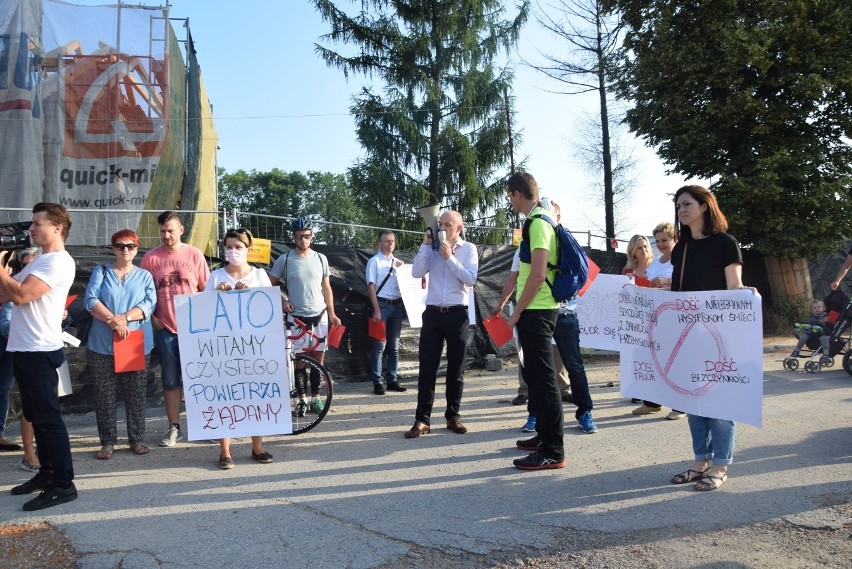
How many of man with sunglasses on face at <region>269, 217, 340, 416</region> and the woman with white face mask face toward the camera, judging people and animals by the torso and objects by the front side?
2

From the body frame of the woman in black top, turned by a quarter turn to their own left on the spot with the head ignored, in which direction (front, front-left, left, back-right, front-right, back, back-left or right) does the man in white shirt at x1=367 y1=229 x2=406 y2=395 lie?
back

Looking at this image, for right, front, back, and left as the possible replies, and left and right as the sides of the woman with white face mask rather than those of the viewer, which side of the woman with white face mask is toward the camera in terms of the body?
front

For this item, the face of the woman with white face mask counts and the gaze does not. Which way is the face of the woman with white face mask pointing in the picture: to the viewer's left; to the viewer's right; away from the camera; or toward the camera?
toward the camera

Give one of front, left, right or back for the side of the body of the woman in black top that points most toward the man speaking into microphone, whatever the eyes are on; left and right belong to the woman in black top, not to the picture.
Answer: right

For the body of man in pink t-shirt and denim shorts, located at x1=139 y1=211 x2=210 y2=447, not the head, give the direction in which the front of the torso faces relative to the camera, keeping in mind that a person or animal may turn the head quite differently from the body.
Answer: toward the camera

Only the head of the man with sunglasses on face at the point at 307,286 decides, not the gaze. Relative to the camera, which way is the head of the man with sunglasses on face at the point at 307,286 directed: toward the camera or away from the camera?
toward the camera

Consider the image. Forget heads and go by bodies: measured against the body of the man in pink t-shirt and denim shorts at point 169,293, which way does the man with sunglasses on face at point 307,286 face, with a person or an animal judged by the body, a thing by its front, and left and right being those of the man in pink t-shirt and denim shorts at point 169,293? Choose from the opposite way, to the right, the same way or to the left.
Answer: the same way

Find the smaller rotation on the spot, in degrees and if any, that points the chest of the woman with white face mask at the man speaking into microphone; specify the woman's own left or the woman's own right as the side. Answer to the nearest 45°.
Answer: approximately 90° to the woman's own left

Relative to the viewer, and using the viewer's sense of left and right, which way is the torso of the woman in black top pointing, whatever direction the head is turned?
facing the viewer and to the left of the viewer

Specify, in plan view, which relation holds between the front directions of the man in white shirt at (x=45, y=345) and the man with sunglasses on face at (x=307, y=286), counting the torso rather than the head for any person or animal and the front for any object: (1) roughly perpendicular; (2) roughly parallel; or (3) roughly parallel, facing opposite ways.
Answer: roughly perpendicular

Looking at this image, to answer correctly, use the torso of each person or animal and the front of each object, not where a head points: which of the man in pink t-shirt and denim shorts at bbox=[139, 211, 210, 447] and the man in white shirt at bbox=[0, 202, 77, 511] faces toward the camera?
the man in pink t-shirt and denim shorts
